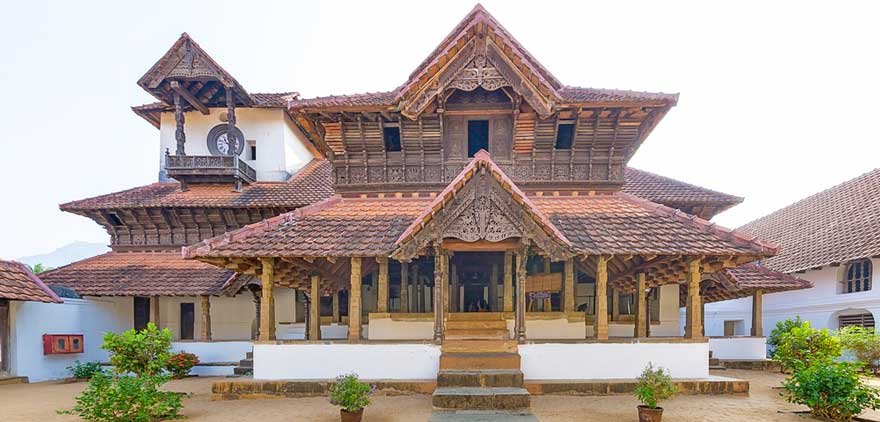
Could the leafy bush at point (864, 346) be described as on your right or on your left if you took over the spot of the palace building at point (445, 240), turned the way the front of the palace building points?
on your left

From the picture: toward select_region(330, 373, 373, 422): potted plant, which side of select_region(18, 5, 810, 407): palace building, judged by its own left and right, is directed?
front

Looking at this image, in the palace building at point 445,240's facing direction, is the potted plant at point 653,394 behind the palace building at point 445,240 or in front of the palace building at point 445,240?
in front

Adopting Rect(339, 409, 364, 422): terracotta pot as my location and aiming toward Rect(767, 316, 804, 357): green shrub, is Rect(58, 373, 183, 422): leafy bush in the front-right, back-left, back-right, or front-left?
back-left

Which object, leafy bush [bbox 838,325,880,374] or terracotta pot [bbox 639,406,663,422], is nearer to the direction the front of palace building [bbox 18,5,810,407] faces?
the terracotta pot

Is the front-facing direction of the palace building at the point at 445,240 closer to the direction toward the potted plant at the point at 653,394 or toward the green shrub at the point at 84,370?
the potted plant

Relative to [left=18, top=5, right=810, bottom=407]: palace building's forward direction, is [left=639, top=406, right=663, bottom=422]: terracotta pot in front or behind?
in front

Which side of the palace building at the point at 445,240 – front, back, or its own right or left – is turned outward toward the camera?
front

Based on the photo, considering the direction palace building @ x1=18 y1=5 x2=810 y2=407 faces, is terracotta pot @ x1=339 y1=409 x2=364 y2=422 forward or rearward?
forward
